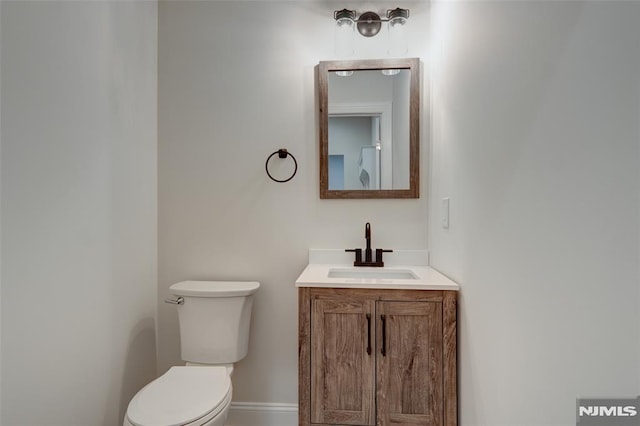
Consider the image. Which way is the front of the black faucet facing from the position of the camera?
facing the viewer

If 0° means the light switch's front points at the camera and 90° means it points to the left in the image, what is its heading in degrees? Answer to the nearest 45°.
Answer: approximately 90°

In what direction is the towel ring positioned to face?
toward the camera

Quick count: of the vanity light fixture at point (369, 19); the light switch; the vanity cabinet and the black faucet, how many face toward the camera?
3

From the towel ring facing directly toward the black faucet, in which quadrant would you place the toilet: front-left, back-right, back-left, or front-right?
back-right

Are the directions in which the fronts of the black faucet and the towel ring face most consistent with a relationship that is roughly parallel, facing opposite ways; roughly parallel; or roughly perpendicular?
roughly parallel

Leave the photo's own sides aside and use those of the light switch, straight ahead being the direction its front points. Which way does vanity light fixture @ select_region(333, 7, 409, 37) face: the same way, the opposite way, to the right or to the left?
to the left

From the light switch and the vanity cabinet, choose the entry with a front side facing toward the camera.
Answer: the vanity cabinet

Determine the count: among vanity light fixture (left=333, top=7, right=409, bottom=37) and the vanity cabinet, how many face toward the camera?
2

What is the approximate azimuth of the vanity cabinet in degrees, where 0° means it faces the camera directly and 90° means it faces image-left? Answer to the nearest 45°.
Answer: approximately 0°
